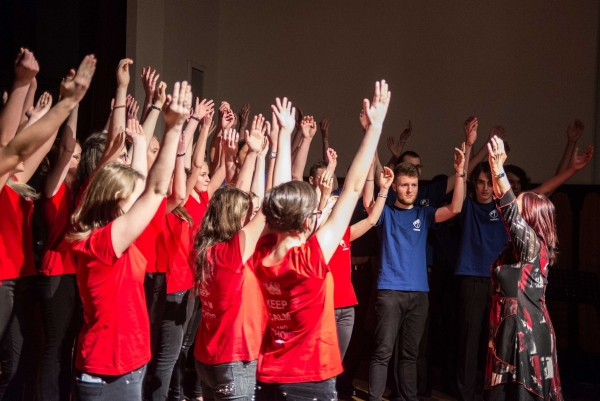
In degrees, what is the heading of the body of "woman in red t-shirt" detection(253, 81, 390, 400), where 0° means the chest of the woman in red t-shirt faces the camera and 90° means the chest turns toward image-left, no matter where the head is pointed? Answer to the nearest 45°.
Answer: approximately 225°

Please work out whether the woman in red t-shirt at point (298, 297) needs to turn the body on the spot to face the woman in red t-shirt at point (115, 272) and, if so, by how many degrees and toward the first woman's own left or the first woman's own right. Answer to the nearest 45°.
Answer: approximately 135° to the first woman's own left

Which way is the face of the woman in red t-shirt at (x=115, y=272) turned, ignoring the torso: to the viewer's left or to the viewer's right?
to the viewer's right

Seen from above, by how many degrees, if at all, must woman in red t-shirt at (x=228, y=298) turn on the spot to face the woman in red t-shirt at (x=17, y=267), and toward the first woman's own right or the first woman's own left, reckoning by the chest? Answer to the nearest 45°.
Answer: approximately 90° to the first woman's own left

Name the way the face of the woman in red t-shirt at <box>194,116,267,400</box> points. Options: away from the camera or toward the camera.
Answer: away from the camera

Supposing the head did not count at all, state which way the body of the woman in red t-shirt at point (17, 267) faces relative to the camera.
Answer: to the viewer's right

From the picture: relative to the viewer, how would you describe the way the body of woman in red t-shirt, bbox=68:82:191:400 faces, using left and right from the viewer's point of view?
facing away from the viewer and to the right of the viewer

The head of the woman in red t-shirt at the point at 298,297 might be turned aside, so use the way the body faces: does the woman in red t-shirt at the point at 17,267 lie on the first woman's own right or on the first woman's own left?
on the first woman's own left

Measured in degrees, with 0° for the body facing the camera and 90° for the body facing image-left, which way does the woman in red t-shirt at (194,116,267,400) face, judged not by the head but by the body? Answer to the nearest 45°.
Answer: approximately 225°
